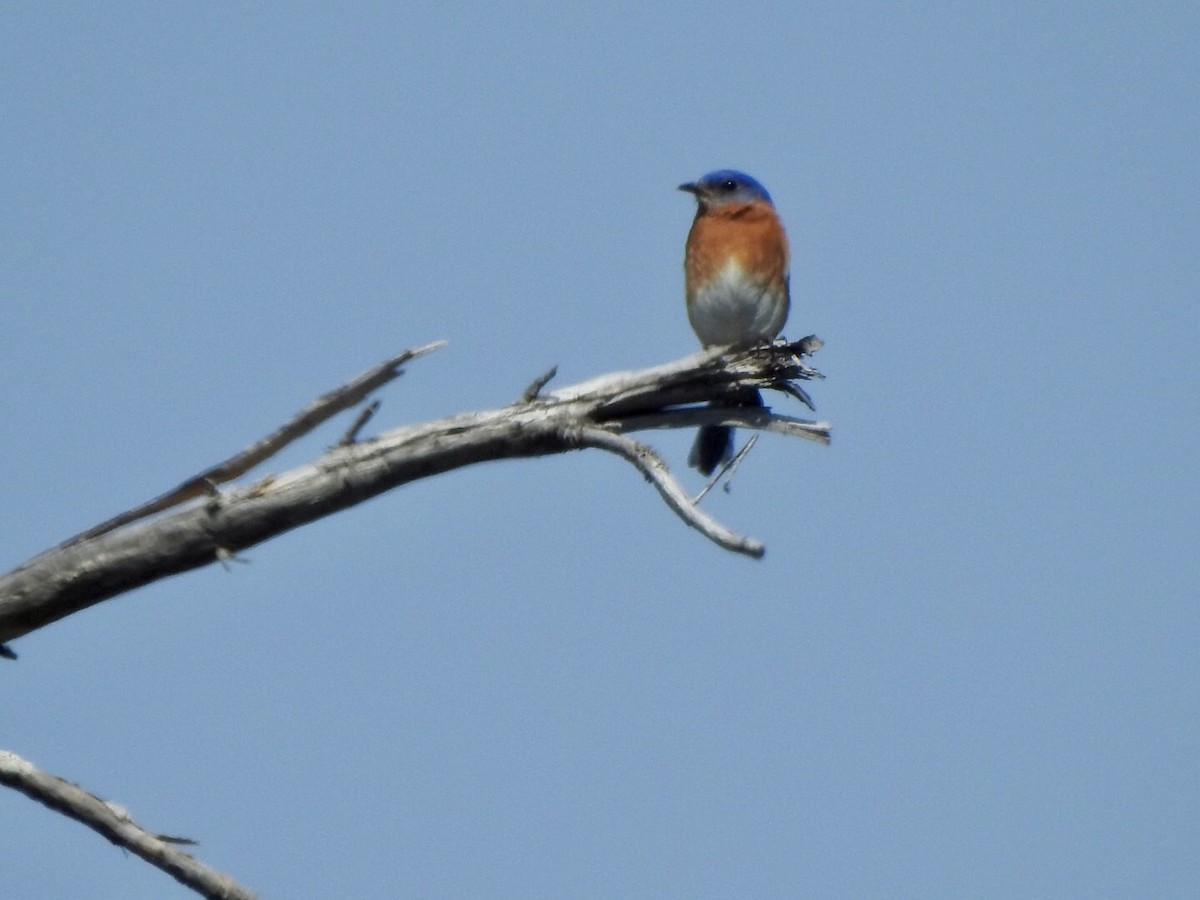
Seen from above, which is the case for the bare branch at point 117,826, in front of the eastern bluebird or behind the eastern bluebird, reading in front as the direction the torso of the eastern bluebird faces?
in front

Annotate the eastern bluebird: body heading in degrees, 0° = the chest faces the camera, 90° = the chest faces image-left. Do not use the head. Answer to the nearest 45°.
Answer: approximately 0°
